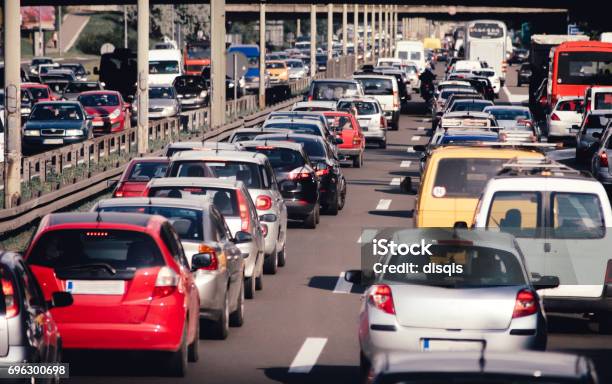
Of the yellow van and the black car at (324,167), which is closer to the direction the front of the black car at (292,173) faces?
the black car

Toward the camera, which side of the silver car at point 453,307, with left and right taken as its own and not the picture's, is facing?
back

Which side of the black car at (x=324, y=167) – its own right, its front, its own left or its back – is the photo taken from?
back

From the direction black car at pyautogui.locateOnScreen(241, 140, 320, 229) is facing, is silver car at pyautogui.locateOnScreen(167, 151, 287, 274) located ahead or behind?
behind

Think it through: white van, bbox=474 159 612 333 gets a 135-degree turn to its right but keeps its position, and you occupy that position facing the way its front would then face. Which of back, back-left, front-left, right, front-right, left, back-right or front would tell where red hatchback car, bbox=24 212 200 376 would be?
right

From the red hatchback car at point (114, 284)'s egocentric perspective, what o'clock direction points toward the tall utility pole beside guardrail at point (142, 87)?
The tall utility pole beside guardrail is roughly at 12 o'clock from the red hatchback car.

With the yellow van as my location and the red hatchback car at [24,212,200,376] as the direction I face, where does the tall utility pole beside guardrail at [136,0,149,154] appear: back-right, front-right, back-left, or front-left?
back-right

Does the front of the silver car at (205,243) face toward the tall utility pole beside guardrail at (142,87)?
yes

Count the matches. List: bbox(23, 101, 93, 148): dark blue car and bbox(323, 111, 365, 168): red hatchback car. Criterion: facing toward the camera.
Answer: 1

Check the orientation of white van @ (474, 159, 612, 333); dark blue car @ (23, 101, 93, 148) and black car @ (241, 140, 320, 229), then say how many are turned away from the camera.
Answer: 2

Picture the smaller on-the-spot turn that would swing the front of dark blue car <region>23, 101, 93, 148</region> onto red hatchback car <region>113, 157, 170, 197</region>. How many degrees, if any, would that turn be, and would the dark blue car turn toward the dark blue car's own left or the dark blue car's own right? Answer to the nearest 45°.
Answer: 0° — it already faces it

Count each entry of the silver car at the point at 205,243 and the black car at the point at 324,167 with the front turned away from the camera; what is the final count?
2

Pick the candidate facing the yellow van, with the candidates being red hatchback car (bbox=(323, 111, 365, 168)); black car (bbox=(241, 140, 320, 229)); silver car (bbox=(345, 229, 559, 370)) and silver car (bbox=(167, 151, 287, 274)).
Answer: silver car (bbox=(345, 229, 559, 370))

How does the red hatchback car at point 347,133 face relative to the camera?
away from the camera

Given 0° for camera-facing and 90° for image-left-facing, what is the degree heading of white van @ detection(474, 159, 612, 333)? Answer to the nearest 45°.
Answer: approximately 180°

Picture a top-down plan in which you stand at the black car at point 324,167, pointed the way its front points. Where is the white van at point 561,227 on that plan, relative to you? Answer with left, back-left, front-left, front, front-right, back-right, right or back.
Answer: back

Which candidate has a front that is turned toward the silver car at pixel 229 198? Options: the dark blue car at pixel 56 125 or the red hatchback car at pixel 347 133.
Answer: the dark blue car
